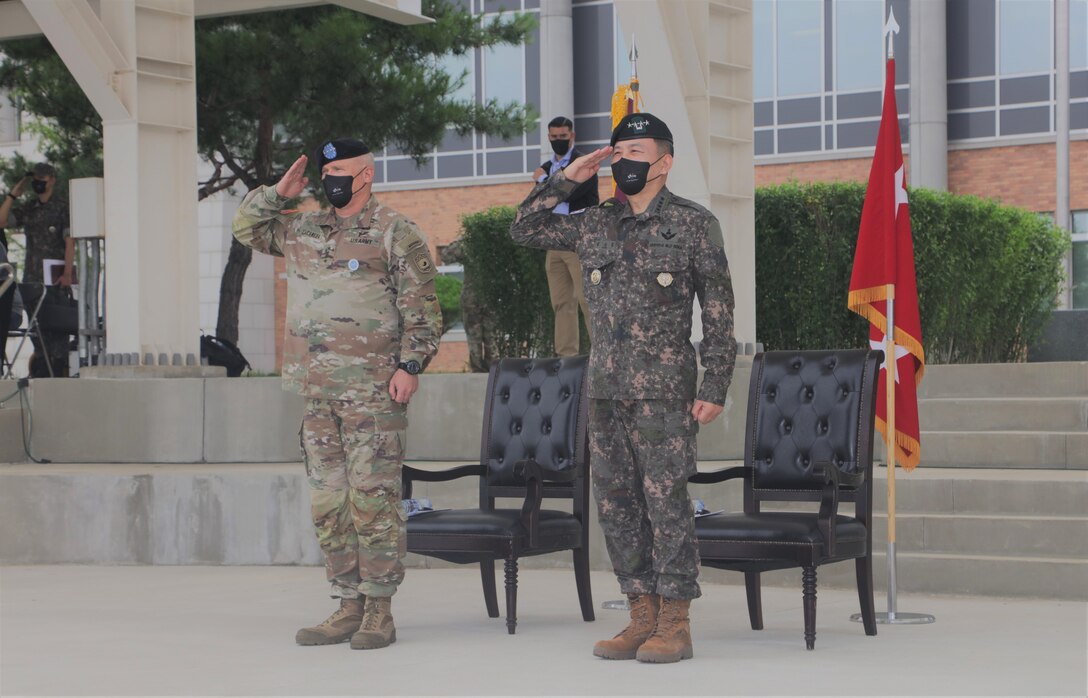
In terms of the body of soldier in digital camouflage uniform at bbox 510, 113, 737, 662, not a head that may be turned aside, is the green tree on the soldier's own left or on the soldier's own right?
on the soldier's own right

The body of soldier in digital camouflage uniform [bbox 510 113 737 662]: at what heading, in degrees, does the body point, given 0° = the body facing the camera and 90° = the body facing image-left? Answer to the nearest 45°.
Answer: approximately 45°
